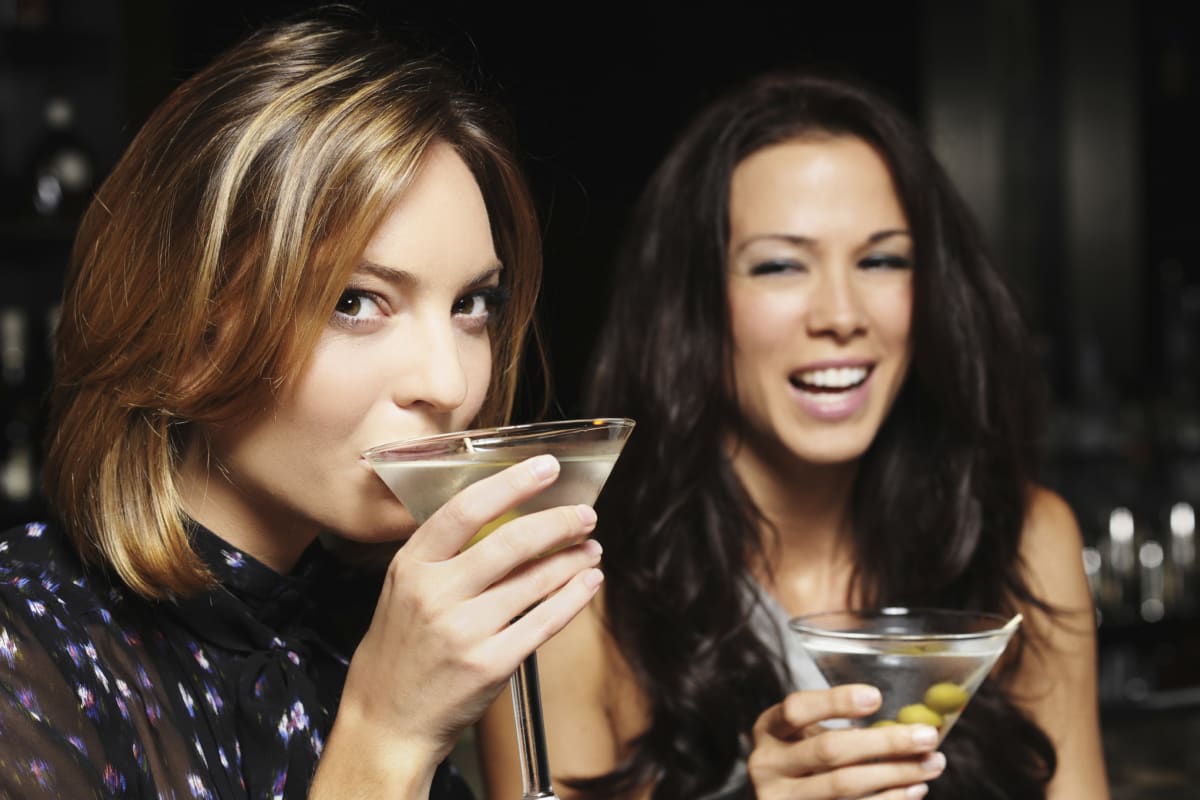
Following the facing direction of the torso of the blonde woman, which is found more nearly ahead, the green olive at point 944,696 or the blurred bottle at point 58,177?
the green olive

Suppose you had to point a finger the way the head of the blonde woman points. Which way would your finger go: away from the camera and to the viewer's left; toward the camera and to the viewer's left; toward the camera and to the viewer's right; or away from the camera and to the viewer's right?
toward the camera and to the viewer's right

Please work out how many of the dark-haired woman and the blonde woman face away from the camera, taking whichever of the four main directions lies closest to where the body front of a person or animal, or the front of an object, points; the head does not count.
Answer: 0

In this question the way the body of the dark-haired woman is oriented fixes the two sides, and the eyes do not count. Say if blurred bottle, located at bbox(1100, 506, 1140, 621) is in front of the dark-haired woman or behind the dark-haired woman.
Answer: behind

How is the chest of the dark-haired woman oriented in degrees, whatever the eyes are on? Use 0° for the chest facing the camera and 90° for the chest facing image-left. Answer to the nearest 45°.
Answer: approximately 0°

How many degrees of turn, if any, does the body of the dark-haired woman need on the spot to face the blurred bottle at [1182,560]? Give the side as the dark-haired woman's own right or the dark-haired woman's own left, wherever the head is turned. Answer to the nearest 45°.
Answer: approximately 135° to the dark-haired woman's own left

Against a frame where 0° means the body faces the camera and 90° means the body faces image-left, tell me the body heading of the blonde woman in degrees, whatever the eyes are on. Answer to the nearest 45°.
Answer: approximately 315°

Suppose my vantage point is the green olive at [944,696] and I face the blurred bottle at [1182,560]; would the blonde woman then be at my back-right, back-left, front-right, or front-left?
back-left

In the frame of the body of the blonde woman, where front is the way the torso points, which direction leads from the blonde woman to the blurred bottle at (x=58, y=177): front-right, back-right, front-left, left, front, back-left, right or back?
back-left

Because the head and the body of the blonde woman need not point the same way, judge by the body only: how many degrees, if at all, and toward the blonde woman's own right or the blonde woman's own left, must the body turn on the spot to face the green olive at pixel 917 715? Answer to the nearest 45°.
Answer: approximately 45° to the blonde woman's own left
